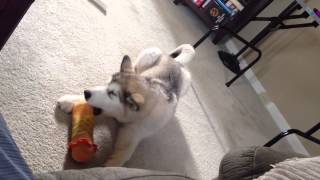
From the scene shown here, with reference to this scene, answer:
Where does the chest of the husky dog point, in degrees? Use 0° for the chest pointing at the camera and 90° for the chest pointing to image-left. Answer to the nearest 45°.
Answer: approximately 45°

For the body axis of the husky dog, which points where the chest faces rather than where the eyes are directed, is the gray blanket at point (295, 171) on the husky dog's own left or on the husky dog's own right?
on the husky dog's own left

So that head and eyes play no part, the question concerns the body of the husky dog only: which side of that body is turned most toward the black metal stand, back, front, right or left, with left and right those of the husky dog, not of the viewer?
back

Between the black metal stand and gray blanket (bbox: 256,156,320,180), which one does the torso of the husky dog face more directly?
the gray blanket
